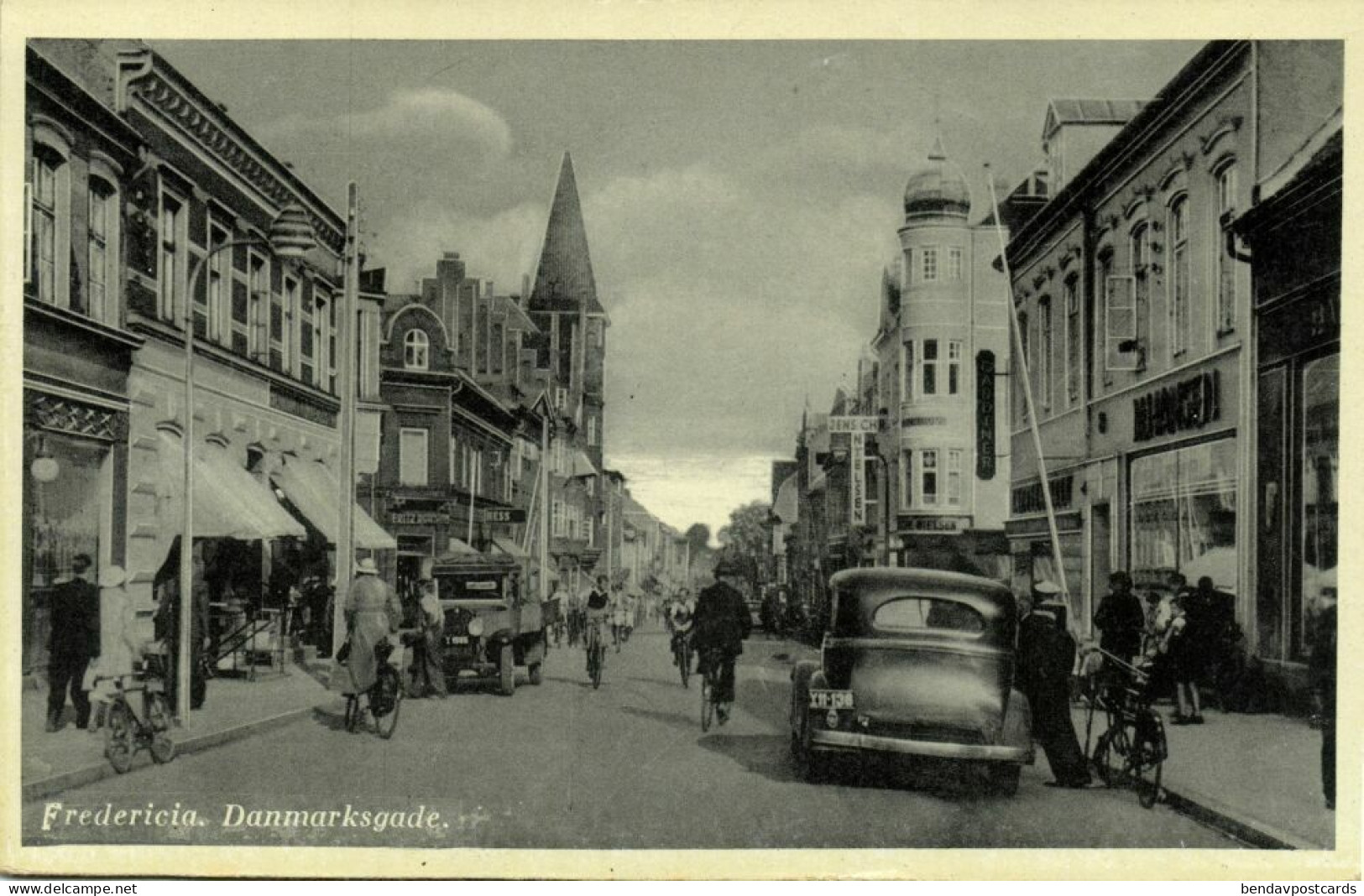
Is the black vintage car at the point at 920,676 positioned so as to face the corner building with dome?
yes

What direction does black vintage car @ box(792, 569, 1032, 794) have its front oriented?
away from the camera

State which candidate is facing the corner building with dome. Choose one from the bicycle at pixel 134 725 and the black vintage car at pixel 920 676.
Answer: the black vintage car

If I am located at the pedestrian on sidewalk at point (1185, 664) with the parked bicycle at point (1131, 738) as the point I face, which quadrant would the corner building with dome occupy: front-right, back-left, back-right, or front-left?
back-right

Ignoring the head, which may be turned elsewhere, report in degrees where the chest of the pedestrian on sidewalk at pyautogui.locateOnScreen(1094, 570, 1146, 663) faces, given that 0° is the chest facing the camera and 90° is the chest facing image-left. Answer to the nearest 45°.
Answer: approximately 180°

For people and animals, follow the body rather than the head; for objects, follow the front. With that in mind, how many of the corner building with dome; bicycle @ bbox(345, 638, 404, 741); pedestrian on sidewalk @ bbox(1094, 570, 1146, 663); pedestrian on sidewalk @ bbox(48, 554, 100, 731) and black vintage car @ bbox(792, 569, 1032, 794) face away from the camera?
3

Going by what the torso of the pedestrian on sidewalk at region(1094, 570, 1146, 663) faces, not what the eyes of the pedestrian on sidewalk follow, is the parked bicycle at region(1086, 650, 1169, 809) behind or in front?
behind

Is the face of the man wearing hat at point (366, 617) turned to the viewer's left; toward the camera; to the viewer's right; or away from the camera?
away from the camera
